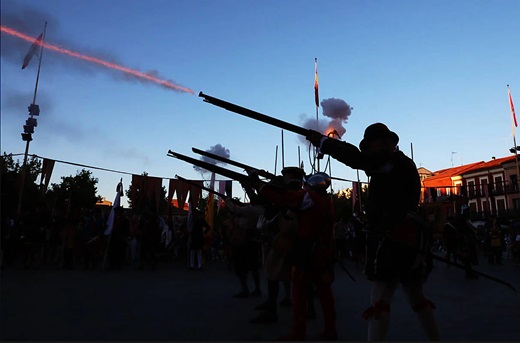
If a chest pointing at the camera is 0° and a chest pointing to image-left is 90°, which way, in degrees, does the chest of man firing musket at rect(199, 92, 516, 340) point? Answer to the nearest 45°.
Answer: approximately 90°
